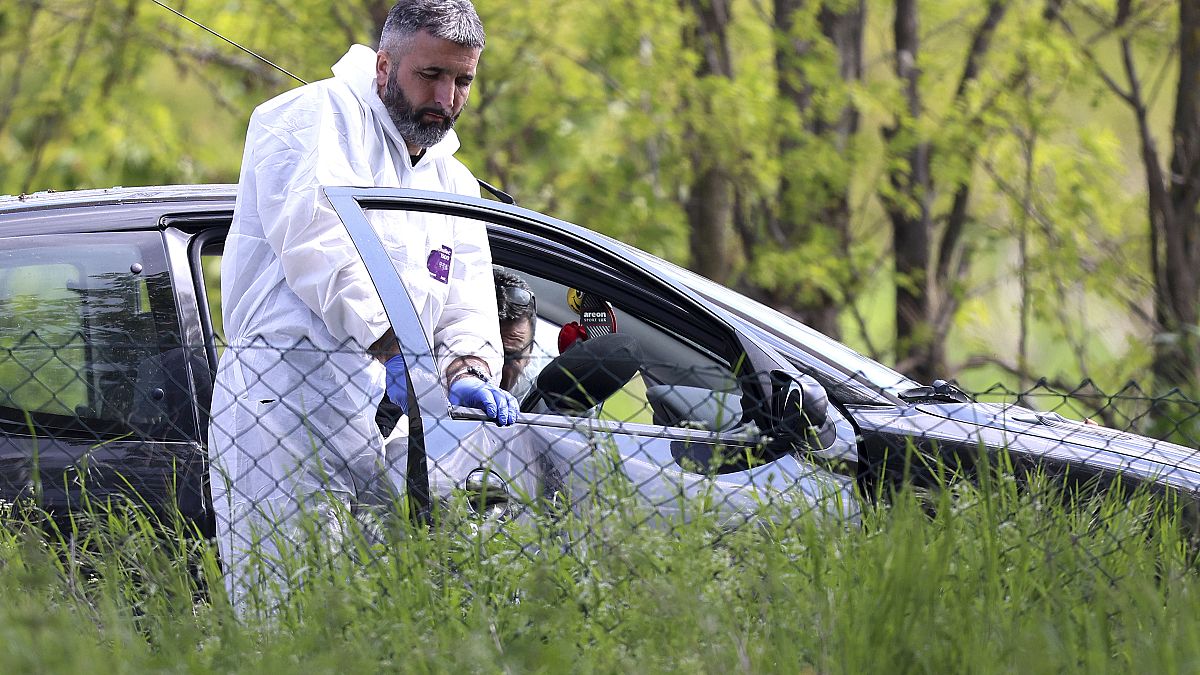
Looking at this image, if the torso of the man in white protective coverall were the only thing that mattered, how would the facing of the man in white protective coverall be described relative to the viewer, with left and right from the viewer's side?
facing the viewer and to the right of the viewer

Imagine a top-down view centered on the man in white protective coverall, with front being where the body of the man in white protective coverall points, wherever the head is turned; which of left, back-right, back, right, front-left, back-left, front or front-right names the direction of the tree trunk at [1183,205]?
left

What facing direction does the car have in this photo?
to the viewer's right

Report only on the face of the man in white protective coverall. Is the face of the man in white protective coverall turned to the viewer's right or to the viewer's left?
to the viewer's right

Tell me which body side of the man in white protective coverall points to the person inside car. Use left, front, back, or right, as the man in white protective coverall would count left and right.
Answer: left
